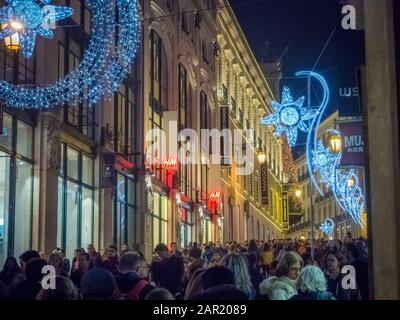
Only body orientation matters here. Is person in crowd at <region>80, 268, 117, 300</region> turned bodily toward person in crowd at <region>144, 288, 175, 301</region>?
no

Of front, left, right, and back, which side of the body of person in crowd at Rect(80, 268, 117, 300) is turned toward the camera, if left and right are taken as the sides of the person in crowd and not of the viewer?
back

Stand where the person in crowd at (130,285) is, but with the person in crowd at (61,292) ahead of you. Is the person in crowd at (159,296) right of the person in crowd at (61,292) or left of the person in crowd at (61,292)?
left

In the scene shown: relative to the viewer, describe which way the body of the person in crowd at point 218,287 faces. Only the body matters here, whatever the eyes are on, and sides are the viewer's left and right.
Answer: facing away from the viewer

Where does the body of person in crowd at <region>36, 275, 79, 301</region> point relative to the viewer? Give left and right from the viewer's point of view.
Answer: facing away from the viewer

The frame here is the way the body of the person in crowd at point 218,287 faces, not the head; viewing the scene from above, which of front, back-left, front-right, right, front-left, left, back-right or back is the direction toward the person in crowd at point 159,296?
back-left

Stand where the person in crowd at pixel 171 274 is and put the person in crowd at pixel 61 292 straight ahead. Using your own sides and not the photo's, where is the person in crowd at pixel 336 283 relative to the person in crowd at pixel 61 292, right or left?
left

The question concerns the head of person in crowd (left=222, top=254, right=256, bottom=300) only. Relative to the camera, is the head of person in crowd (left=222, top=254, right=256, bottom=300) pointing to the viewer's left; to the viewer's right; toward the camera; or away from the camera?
away from the camera

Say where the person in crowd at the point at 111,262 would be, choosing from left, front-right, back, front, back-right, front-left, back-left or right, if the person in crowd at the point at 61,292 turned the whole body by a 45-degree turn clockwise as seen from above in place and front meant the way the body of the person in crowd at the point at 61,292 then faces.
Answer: front-left

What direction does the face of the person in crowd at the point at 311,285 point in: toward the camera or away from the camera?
away from the camera
